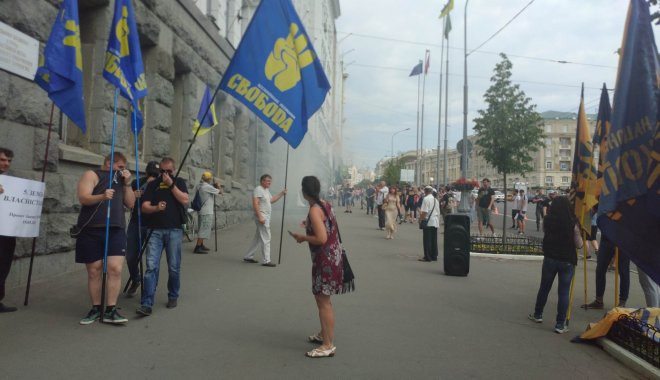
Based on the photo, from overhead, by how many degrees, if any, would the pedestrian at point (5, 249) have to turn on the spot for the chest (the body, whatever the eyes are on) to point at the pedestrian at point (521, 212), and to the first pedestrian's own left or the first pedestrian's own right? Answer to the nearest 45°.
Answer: approximately 45° to the first pedestrian's own left

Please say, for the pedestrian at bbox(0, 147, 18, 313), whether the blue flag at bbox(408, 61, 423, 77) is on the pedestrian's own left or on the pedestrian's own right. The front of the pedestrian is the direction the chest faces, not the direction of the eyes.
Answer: on the pedestrian's own left

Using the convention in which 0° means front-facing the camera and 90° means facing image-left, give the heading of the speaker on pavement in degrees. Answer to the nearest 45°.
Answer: approximately 0°

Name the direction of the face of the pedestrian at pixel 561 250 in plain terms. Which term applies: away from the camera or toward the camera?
away from the camera

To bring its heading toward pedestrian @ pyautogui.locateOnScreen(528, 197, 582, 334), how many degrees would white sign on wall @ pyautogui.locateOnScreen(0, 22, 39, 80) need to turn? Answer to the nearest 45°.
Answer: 0° — it already faces them
